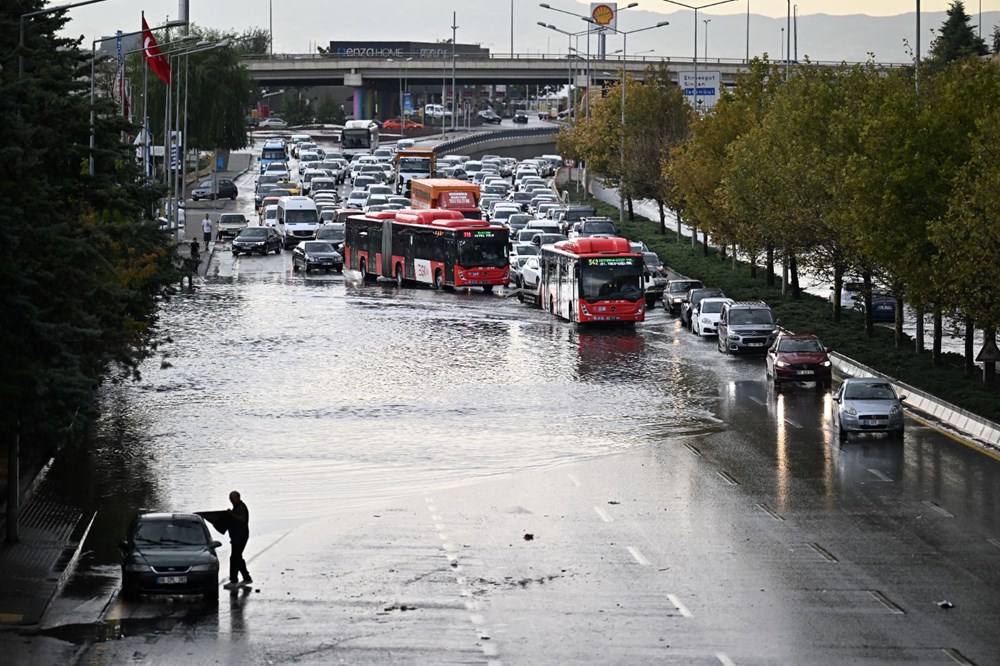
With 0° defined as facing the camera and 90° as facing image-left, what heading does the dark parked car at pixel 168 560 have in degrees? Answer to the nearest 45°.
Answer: approximately 0°

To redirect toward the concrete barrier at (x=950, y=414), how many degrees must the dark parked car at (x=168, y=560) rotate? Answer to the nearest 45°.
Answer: approximately 135° to its left

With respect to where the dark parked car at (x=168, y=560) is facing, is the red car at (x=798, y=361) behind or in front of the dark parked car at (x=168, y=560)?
behind

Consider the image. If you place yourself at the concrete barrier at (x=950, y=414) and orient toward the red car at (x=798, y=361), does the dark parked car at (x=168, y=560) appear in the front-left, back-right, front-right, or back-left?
back-left

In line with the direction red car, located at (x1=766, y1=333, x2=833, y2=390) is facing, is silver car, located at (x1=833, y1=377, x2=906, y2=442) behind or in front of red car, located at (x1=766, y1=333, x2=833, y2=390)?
in front

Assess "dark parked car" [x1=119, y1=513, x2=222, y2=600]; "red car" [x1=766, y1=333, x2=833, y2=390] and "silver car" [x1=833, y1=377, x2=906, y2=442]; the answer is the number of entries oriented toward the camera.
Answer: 3

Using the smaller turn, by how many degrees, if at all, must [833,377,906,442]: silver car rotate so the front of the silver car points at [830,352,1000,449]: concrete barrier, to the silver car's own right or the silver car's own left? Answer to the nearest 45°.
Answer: approximately 135° to the silver car's own left

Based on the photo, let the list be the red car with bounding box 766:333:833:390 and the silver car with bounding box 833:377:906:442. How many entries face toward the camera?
2

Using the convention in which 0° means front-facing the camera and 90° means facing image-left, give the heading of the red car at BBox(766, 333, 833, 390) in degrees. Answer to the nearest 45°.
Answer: approximately 0°

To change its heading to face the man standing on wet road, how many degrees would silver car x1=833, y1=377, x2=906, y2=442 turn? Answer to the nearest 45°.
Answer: approximately 45° to its right

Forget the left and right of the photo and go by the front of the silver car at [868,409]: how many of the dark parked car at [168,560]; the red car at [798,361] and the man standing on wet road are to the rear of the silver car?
1
